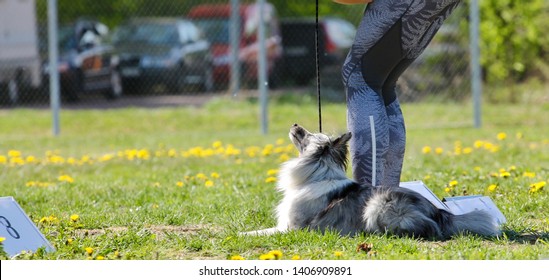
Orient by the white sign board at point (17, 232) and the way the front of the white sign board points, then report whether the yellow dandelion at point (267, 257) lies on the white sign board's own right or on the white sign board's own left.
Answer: on the white sign board's own left

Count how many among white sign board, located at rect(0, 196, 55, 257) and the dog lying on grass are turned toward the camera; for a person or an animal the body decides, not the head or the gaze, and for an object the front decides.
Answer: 1

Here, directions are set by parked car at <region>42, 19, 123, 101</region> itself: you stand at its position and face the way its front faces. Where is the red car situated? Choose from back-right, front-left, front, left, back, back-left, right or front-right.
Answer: front-left

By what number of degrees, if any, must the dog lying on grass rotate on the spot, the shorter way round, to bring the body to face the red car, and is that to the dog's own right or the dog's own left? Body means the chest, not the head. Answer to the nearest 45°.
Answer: approximately 90° to the dog's own right

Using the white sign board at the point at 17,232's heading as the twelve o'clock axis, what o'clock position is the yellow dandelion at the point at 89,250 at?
The yellow dandelion is roughly at 10 o'clock from the white sign board.

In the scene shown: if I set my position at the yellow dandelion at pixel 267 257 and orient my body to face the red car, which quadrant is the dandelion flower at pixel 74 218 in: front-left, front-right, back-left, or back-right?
front-left

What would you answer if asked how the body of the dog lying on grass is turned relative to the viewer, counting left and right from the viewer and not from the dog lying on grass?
facing to the left of the viewer

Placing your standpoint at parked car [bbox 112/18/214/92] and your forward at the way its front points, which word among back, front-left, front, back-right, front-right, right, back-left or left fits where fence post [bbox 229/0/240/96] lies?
front

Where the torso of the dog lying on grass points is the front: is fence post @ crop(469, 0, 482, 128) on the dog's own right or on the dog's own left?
on the dog's own right

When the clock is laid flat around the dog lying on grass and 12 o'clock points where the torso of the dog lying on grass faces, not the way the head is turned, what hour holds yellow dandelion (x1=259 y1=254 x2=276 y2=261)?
The yellow dandelion is roughly at 10 o'clock from the dog lying on grass.

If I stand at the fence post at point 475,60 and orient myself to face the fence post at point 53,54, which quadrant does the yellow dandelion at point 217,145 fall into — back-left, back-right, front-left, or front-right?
front-left

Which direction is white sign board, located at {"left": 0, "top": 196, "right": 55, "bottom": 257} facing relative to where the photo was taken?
toward the camera
